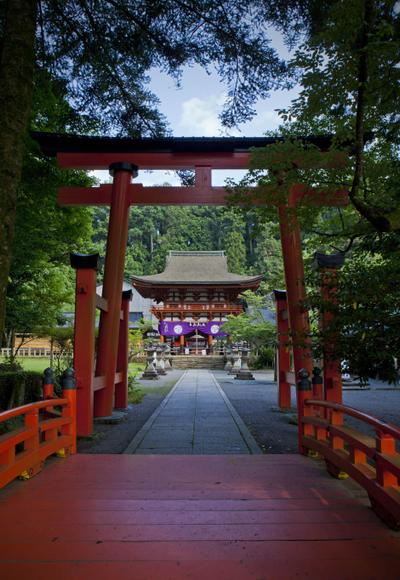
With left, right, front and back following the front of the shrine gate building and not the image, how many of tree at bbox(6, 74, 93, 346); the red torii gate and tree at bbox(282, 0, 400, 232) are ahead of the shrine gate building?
3

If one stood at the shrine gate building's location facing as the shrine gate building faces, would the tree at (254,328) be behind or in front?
in front

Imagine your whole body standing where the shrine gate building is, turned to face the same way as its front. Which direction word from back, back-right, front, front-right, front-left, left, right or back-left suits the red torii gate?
front

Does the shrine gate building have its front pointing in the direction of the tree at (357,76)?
yes

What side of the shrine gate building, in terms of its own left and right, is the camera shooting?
front

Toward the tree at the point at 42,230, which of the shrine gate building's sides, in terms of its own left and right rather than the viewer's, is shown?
front
